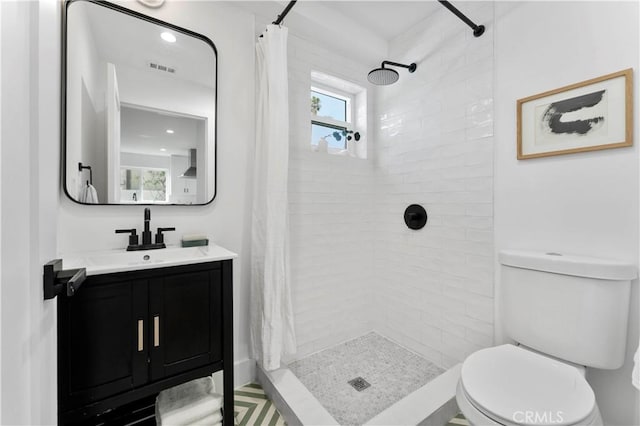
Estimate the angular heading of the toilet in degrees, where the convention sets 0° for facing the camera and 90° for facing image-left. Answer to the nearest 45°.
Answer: approximately 45°

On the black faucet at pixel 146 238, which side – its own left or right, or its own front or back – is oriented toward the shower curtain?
left

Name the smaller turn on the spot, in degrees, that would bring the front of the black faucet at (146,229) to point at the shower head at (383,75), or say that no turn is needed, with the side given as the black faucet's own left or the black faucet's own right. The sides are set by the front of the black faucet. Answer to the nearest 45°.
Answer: approximately 90° to the black faucet's own left

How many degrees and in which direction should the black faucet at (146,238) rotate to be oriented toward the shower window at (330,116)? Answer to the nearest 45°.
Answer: approximately 90° to its left

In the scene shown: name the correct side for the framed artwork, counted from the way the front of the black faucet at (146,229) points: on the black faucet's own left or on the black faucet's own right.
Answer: on the black faucet's own left

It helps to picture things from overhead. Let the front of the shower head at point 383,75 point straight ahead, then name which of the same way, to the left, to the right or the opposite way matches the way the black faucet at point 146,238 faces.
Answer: to the left
